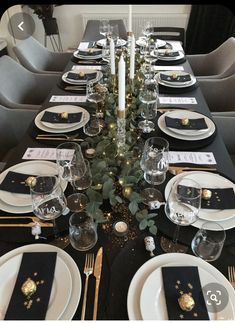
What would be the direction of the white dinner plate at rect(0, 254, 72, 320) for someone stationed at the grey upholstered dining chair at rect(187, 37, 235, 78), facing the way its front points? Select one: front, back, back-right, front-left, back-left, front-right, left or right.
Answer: left

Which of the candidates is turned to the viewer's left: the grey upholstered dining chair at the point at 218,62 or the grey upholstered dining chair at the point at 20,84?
the grey upholstered dining chair at the point at 218,62

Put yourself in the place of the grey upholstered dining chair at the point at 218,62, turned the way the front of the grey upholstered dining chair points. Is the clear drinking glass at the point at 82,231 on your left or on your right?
on your left

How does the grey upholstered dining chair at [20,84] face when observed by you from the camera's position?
facing to the right of the viewer

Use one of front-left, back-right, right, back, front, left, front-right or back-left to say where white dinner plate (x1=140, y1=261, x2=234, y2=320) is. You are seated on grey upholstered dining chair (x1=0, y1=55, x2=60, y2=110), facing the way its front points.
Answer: right

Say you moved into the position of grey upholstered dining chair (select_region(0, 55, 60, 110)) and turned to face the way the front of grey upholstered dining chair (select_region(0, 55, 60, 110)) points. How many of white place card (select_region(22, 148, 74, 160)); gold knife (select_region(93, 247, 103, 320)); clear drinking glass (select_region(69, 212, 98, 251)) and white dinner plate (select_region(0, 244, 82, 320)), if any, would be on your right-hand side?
4

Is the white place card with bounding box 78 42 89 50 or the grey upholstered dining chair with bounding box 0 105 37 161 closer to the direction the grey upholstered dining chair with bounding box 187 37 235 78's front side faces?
the white place card

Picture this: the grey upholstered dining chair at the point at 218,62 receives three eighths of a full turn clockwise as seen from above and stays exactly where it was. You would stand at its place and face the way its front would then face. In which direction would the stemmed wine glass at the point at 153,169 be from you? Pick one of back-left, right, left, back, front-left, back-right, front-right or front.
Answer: back-right

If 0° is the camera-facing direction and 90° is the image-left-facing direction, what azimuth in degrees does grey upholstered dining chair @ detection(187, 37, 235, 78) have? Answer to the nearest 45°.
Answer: approximately 90°

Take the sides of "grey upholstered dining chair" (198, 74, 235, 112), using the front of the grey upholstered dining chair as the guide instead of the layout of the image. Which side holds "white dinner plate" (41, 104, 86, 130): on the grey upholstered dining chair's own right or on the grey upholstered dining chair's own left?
on the grey upholstered dining chair's own left

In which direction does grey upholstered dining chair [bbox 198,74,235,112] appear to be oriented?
to the viewer's left

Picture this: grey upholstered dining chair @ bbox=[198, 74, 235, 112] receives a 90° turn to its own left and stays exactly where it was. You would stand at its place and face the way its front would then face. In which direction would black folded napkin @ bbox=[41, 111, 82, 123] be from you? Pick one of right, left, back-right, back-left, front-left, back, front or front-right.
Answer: front-right
